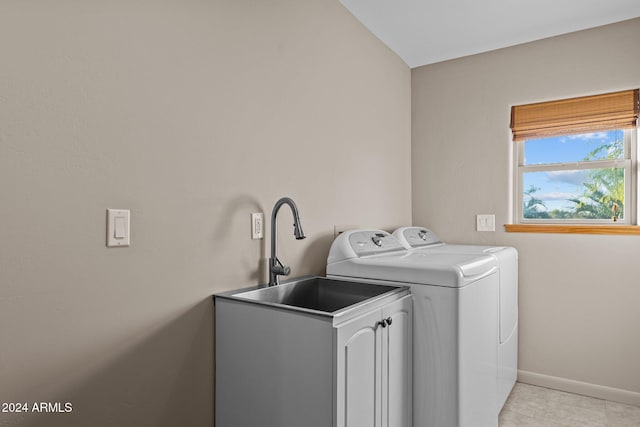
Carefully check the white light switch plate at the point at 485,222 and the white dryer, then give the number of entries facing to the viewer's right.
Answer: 1

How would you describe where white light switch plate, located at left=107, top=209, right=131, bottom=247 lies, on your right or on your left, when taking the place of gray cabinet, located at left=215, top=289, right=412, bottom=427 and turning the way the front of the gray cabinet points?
on your right

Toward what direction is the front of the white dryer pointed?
to the viewer's right

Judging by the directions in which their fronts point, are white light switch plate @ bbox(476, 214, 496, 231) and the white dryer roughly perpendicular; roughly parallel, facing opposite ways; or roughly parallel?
roughly perpendicular

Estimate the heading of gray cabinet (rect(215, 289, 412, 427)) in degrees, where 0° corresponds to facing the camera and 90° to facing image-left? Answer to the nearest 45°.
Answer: approximately 315°

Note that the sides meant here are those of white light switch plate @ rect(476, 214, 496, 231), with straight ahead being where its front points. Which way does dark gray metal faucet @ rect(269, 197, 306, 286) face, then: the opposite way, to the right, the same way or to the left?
to the left

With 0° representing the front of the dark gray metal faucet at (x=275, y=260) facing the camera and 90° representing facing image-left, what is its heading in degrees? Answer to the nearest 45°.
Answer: approximately 315°

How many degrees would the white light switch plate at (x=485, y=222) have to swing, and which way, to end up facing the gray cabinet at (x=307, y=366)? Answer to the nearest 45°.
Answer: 0° — it already faces it
